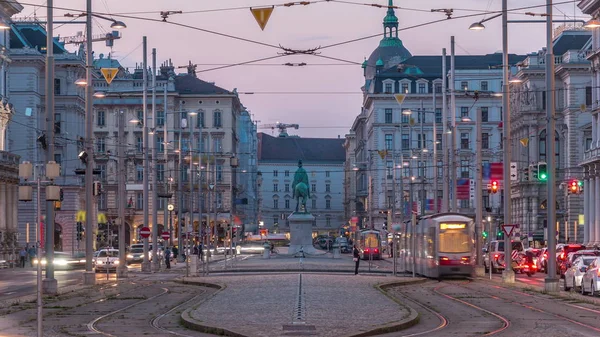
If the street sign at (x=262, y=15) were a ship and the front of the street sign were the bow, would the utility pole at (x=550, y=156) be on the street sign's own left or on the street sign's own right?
on the street sign's own left

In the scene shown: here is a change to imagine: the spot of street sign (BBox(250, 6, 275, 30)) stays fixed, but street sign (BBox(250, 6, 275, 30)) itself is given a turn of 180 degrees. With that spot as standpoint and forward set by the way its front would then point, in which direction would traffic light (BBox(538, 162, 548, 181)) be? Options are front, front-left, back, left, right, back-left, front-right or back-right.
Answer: front-right

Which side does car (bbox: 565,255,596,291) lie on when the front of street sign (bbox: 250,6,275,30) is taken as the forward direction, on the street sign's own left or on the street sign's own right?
on the street sign's own left

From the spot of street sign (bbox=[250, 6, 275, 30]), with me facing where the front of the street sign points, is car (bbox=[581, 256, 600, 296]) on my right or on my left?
on my left

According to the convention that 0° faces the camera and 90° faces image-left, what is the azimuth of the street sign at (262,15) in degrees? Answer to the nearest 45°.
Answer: approximately 0°
